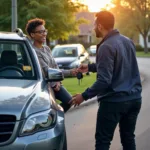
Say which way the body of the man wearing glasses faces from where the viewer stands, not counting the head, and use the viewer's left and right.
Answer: facing the viewer and to the right of the viewer

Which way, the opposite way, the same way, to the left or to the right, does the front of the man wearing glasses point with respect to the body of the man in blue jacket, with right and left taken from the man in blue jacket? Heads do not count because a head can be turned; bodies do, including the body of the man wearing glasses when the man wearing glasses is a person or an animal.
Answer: the opposite way

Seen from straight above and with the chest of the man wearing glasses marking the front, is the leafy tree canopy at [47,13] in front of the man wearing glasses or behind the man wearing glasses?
behind

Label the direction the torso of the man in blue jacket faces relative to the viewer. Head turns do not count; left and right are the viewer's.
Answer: facing away from the viewer and to the left of the viewer

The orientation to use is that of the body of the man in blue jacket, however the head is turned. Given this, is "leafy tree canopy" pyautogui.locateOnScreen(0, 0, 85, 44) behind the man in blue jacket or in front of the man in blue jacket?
in front

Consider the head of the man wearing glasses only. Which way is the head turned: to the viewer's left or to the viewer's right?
to the viewer's right

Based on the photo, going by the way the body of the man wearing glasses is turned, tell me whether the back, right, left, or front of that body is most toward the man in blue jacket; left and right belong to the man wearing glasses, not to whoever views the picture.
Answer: front

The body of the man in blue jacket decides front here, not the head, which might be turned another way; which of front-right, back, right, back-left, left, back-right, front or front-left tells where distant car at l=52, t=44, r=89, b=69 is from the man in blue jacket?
front-right

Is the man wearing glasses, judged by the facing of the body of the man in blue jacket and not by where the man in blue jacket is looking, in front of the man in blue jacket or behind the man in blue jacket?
in front
